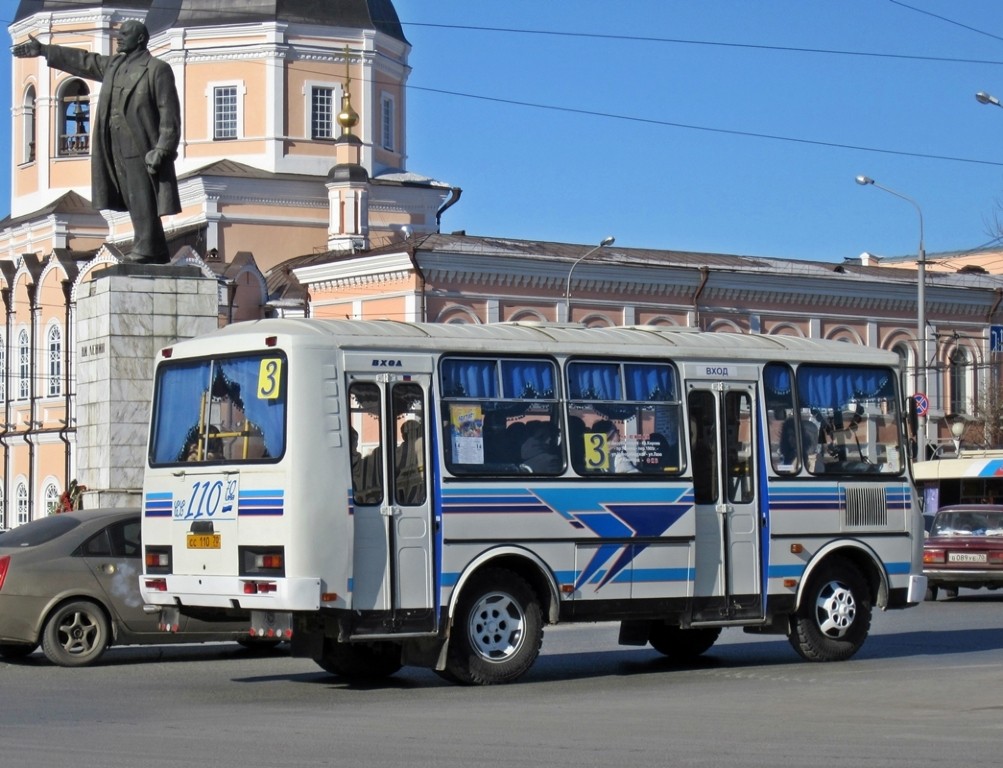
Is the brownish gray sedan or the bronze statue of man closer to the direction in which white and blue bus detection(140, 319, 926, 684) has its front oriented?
the bronze statue of man

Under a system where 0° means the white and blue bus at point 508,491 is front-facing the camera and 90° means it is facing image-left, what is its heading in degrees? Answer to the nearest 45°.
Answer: approximately 225°

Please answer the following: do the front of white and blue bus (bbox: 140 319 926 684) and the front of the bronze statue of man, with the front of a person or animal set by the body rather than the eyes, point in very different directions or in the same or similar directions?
very different directions

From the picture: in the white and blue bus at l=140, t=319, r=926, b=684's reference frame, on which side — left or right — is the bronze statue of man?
on its left

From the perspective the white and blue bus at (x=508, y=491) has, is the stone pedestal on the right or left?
on its left

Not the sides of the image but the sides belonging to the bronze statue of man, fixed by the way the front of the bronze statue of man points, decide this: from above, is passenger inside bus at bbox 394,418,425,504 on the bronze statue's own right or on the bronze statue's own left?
on the bronze statue's own left

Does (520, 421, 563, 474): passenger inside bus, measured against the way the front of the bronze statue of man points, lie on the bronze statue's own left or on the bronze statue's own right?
on the bronze statue's own left
